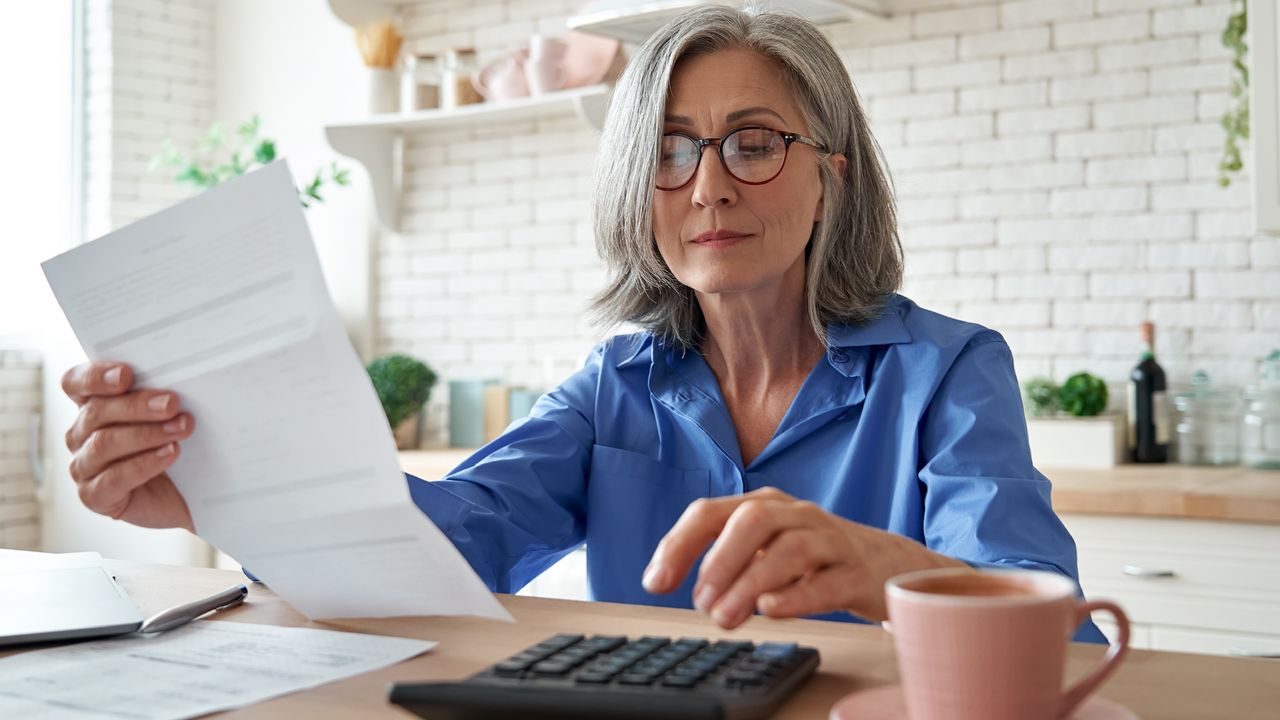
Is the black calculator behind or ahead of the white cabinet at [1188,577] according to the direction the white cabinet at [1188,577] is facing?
ahead

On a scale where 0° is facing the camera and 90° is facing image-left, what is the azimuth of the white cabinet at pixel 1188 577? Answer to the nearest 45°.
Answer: approximately 0°

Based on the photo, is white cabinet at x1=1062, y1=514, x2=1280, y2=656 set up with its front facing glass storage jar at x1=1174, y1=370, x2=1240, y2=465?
no

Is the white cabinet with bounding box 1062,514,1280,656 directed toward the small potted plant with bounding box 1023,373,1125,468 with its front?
no

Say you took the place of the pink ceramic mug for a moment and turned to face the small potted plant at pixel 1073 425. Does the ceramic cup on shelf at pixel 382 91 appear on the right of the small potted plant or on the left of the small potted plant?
left

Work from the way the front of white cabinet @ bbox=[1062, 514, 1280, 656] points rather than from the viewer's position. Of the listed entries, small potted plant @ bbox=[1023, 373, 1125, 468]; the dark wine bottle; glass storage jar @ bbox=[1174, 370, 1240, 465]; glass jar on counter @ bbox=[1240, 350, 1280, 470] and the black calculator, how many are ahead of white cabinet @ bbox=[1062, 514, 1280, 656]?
1

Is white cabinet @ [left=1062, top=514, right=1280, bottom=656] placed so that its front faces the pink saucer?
yes

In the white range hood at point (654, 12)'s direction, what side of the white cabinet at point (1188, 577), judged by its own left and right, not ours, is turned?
right

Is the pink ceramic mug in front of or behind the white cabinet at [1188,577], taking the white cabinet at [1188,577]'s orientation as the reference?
in front
